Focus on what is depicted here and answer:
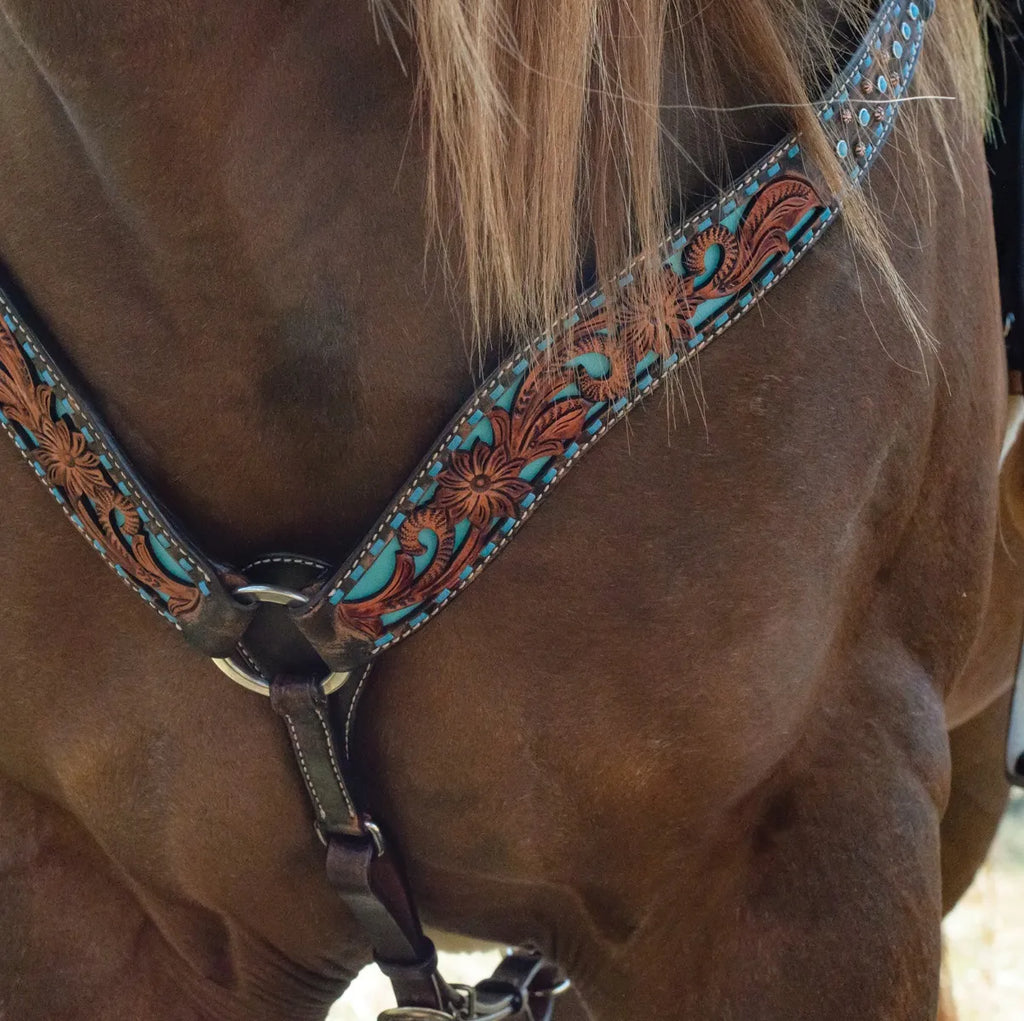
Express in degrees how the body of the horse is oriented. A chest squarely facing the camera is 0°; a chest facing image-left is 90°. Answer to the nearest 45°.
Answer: approximately 45°
